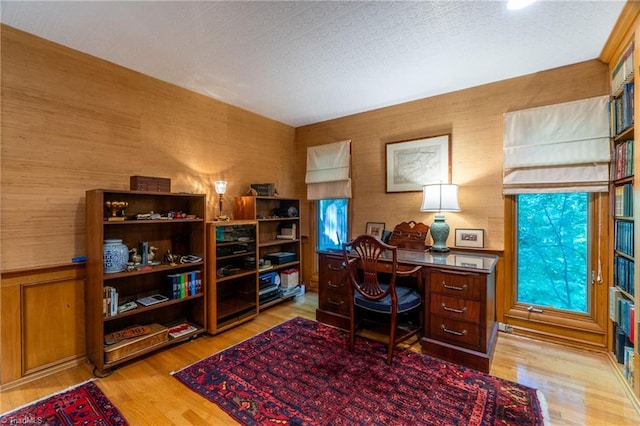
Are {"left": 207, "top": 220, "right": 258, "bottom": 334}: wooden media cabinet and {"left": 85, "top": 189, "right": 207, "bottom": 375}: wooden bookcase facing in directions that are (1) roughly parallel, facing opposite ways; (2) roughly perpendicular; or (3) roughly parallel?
roughly parallel

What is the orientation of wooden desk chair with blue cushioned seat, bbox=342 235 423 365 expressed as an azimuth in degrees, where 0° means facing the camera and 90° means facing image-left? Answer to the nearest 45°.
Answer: approximately 225°

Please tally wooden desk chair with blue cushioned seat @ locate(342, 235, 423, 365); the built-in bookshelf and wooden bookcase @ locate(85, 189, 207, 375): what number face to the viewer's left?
1

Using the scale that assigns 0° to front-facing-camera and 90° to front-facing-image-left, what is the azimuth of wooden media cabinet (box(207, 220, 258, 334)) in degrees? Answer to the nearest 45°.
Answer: approximately 315°

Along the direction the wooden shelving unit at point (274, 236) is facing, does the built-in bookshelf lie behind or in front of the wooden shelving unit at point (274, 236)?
in front

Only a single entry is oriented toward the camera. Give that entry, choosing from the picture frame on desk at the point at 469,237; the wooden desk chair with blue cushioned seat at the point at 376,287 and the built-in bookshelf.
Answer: the picture frame on desk

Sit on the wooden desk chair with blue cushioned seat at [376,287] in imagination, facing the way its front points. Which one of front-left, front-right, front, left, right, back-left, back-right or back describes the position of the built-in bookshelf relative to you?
front-right

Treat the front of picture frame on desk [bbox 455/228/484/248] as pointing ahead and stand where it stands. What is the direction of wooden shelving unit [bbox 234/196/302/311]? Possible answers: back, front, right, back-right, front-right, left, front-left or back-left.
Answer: right

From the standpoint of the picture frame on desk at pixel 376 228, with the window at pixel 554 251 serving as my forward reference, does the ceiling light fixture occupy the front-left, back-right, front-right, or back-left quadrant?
front-right

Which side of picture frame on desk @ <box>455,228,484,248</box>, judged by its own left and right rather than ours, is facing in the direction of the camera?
front

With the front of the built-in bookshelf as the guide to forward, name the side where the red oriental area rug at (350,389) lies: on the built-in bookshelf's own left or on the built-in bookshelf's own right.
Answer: on the built-in bookshelf's own left

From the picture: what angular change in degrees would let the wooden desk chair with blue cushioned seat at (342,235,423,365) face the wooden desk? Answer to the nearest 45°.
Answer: approximately 45° to its right

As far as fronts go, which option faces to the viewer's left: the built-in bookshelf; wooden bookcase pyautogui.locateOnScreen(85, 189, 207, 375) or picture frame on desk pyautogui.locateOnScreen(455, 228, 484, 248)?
the built-in bookshelf

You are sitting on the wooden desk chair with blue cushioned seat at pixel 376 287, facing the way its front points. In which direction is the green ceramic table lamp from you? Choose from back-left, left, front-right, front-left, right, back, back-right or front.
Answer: front

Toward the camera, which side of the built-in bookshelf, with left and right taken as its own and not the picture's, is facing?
left
